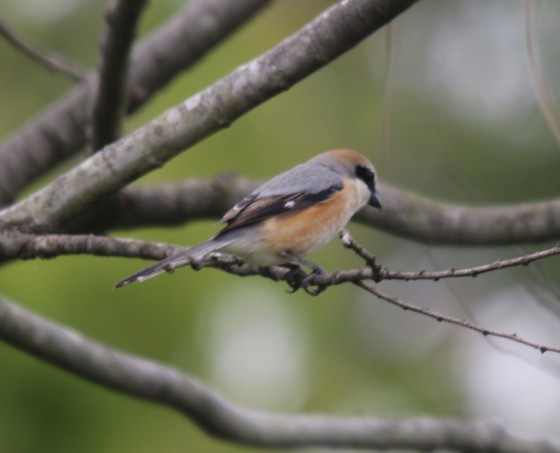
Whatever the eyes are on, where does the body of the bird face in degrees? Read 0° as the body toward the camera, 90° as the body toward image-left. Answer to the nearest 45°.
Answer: approximately 270°

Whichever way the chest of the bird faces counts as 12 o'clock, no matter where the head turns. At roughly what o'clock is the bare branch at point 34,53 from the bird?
The bare branch is roughly at 6 o'clock from the bird.

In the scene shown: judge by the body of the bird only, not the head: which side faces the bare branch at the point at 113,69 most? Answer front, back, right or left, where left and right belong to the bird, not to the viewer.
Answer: back
